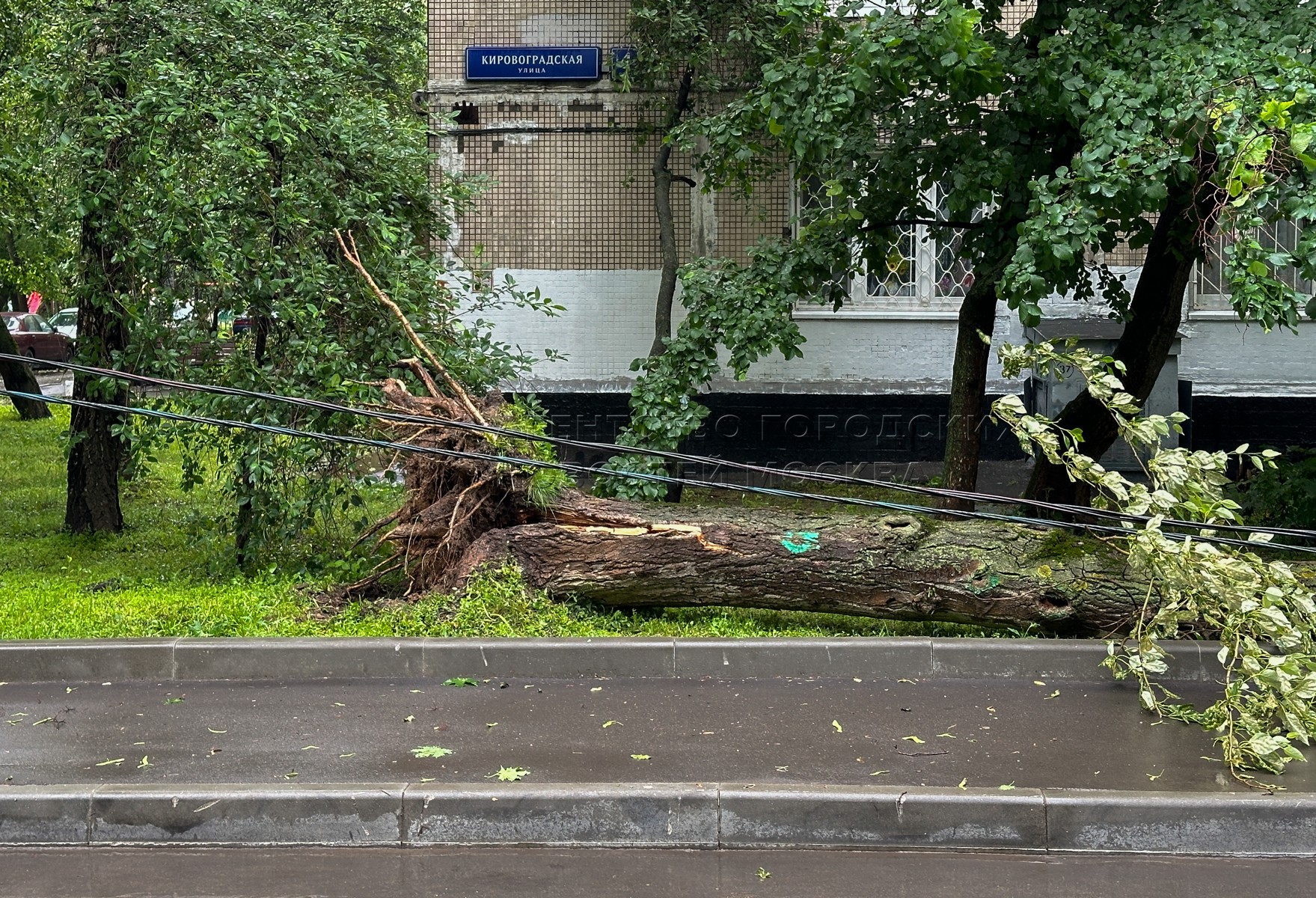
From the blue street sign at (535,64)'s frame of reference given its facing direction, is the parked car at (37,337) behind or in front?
behind

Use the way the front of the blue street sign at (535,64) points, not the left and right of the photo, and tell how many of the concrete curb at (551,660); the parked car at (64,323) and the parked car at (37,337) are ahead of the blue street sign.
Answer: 1

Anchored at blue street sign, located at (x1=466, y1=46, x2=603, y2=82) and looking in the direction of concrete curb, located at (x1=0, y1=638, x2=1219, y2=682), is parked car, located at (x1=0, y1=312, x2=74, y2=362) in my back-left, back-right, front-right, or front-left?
back-right

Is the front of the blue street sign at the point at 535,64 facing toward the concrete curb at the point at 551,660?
yes

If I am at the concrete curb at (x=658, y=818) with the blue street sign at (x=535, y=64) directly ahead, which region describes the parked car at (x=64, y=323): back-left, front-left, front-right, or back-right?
front-left

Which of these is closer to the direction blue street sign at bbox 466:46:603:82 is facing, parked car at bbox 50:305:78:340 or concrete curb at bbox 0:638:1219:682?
the concrete curb

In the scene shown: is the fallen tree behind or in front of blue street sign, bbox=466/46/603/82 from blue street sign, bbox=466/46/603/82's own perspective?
in front

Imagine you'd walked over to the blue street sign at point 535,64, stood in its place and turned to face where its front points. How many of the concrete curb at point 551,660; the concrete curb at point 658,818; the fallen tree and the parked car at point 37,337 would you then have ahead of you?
3

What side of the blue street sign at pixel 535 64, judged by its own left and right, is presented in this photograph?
front

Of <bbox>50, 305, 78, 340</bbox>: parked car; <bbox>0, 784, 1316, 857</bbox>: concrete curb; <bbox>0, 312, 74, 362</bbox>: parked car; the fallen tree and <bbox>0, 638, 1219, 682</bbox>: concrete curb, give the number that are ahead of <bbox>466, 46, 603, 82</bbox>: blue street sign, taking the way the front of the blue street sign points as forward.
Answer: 3

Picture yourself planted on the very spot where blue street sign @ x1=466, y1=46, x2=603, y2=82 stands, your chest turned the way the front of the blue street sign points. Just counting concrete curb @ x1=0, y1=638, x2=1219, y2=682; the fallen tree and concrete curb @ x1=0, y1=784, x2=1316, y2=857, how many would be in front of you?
3

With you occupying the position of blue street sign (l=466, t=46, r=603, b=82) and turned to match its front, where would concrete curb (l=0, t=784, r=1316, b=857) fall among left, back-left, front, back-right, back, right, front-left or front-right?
front

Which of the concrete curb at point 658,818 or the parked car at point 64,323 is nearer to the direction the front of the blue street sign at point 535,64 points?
the concrete curb

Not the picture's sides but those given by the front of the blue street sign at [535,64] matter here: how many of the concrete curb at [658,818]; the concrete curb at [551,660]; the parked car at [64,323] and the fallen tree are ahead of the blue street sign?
3
